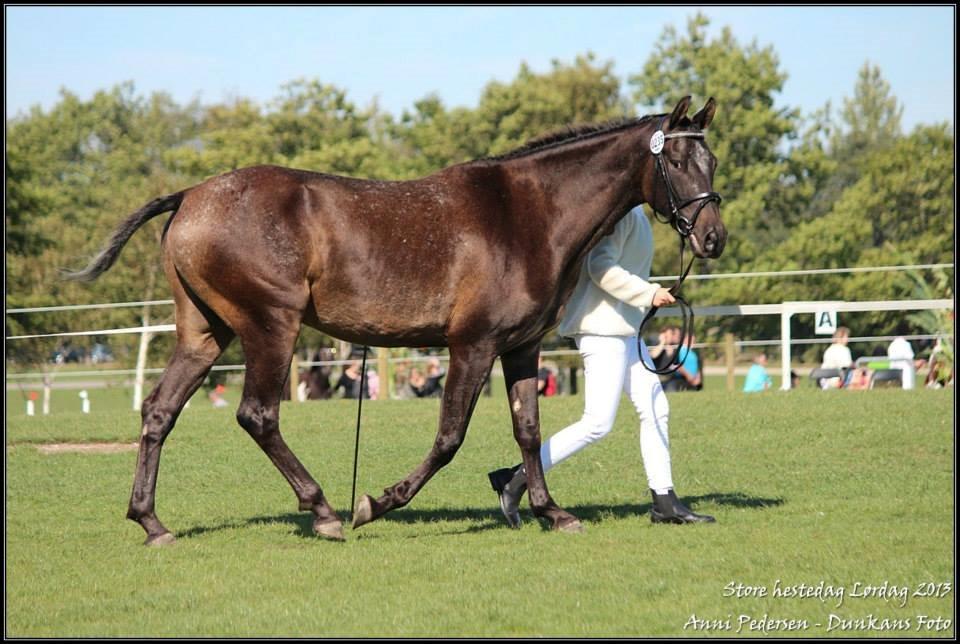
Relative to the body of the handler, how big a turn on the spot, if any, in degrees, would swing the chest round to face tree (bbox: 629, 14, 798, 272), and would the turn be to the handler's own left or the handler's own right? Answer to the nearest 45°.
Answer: approximately 90° to the handler's own left

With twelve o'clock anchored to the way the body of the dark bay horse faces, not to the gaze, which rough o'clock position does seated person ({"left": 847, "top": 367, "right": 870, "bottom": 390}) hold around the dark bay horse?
The seated person is roughly at 10 o'clock from the dark bay horse.

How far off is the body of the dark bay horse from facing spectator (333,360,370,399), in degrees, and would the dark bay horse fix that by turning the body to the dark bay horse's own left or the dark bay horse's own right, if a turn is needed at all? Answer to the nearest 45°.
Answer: approximately 90° to the dark bay horse's own left

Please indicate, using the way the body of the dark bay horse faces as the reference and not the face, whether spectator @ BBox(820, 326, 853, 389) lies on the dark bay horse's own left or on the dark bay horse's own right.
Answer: on the dark bay horse's own left

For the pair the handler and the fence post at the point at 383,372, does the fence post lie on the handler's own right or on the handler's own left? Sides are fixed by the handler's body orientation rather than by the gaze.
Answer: on the handler's own left

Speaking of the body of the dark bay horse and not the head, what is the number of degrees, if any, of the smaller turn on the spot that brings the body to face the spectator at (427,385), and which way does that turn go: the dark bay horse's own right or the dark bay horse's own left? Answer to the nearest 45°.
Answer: approximately 90° to the dark bay horse's own left

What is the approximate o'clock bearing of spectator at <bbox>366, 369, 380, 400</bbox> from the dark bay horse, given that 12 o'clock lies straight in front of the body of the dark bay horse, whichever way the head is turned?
The spectator is roughly at 9 o'clock from the dark bay horse.

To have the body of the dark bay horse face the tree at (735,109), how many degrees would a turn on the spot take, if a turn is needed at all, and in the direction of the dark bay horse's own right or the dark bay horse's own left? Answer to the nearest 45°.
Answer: approximately 90° to the dark bay horse's own left

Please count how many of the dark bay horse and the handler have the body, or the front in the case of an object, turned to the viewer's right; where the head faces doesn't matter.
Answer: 2

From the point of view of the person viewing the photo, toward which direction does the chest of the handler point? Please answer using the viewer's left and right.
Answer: facing to the right of the viewer

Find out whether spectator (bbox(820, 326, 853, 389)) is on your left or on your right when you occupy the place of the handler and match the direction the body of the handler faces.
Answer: on your left

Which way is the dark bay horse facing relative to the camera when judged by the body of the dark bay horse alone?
to the viewer's right

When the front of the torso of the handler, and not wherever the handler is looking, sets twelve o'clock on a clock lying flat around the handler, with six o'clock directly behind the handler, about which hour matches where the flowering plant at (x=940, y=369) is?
The flowering plant is roughly at 10 o'clock from the handler.
